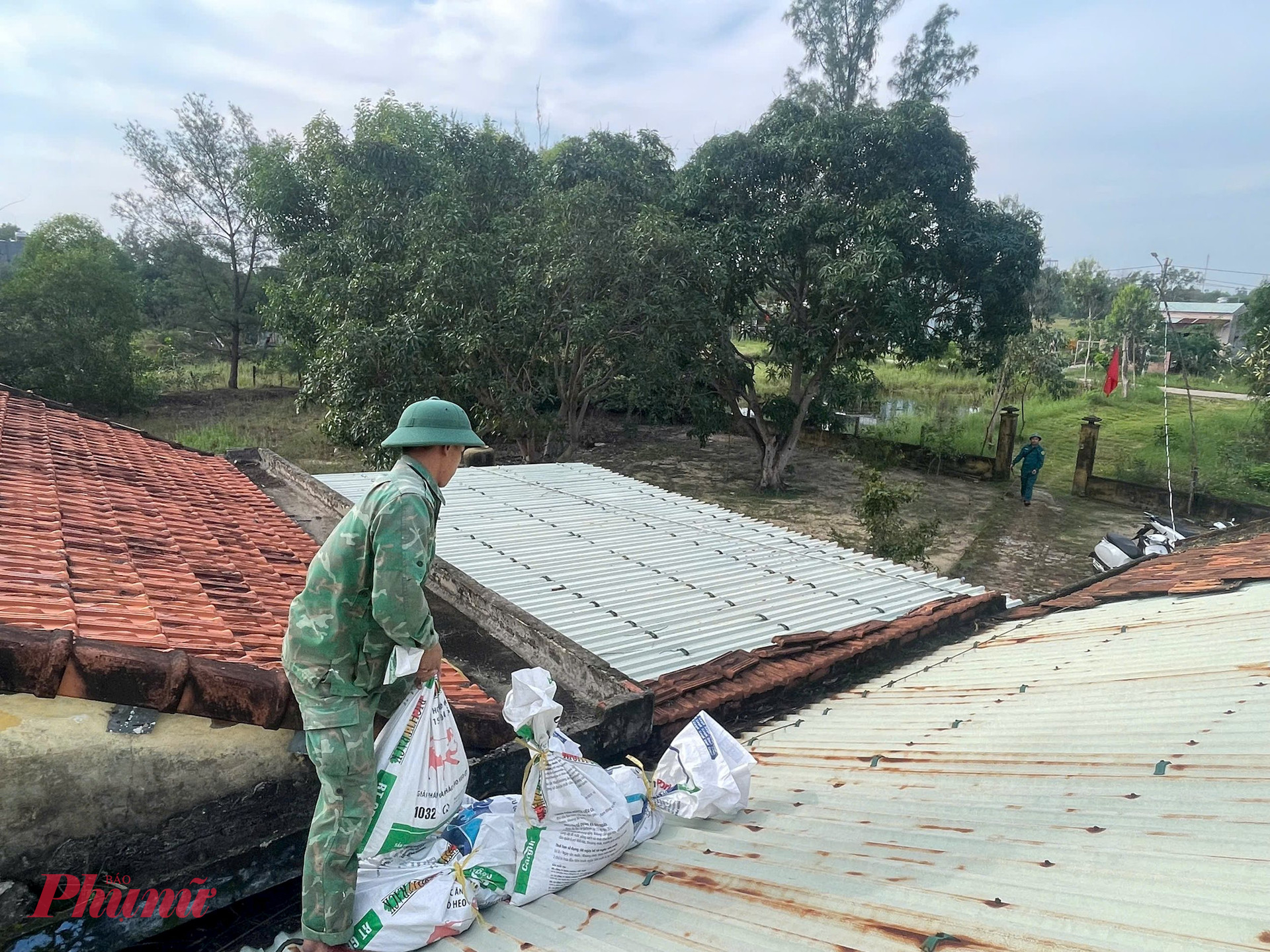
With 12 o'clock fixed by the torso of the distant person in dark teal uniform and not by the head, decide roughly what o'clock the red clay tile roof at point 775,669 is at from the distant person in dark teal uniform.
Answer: The red clay tile roof is roughly at 12 o'clock from the distant person in dark teal uniform.

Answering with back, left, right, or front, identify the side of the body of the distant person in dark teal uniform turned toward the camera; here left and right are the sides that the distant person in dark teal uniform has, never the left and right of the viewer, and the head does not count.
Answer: front

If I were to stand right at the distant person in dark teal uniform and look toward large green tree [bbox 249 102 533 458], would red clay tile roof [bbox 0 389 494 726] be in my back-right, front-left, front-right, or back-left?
front-left

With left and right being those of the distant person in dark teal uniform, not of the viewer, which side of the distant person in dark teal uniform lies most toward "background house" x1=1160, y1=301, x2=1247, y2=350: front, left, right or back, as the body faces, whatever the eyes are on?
back

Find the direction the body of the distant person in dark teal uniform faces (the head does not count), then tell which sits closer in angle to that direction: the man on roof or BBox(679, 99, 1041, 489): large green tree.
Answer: the man on roof

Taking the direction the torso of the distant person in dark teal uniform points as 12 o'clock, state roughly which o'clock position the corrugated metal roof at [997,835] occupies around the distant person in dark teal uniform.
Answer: The corrugated metal roof is roughly at 12 o'clock from the distant person in dark teal uniform.

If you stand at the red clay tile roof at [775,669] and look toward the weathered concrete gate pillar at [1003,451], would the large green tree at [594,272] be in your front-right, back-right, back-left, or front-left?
front-left

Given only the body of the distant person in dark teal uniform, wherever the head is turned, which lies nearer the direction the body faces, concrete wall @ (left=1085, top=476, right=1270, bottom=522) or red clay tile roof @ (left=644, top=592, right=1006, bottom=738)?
the red clay tile roof

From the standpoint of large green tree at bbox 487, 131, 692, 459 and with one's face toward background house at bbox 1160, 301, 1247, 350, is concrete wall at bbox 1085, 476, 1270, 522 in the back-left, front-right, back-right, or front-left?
front-right

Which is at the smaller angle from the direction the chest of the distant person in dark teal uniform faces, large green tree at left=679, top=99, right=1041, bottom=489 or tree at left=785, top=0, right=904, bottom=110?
the large green tree

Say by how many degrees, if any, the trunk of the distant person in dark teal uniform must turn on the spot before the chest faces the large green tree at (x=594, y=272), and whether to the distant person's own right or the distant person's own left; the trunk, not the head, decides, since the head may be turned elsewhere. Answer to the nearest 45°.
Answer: approximately 45° to the distant person's own right

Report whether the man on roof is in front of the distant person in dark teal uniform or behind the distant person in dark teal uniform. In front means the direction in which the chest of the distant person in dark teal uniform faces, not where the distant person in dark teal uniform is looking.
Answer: in front

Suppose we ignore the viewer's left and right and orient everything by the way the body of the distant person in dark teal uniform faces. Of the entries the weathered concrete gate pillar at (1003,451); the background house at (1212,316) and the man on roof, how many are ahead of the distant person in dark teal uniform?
1

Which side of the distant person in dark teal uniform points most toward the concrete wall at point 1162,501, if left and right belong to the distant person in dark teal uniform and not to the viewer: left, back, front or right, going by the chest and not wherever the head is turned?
left

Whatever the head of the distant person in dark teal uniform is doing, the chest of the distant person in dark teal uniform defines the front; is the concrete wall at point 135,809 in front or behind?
in front
